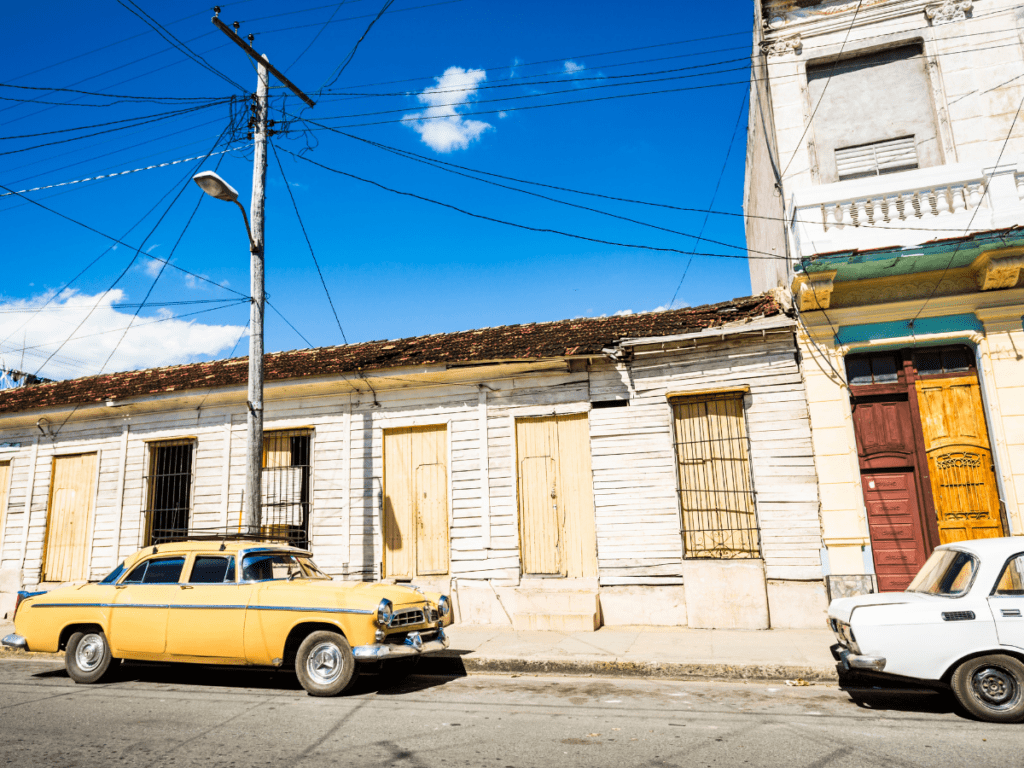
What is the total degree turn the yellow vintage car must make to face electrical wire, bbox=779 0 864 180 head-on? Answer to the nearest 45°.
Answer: approximately 45° to its left

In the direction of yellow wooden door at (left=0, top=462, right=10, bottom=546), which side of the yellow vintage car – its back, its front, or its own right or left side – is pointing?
back

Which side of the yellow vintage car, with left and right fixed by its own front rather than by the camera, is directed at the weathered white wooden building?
left
